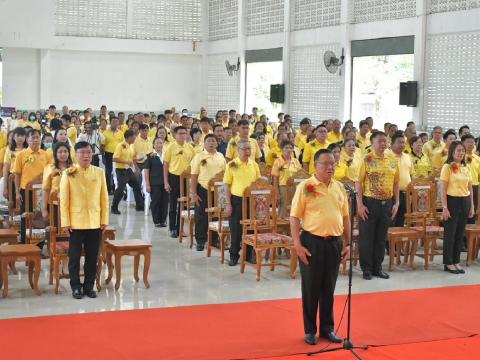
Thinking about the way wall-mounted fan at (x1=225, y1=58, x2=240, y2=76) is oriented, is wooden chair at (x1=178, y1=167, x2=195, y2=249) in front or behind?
in front

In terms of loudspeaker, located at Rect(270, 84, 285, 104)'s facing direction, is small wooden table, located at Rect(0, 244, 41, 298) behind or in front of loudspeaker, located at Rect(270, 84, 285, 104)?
in front

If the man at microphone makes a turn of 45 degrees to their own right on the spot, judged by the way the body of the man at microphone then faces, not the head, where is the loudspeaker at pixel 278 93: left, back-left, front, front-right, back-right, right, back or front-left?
back

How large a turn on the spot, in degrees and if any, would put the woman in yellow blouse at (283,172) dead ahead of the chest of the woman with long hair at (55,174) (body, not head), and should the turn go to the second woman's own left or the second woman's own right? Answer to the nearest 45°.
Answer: approximately 90° to the second woman's own left

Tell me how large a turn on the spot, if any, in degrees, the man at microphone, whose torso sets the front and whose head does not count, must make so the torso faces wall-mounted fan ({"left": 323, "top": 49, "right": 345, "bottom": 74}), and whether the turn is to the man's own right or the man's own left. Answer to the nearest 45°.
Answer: approximately 135° to the man's own left

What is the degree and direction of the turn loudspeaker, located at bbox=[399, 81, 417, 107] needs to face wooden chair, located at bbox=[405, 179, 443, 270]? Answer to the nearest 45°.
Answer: approximately 45° to its left

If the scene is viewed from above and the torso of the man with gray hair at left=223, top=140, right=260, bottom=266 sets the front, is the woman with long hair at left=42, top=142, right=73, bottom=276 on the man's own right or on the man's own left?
on the man's own right

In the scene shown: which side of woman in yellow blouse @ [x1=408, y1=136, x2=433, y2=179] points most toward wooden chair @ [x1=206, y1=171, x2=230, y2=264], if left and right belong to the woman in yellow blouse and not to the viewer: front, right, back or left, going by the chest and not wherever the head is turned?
right

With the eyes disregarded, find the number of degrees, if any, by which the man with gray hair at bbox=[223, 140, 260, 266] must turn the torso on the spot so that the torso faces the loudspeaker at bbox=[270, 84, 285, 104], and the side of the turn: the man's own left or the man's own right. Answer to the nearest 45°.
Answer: approximately 135° to the man's own left

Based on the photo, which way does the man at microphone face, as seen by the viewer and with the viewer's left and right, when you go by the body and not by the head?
facing the viewer and to the right of the viewer
